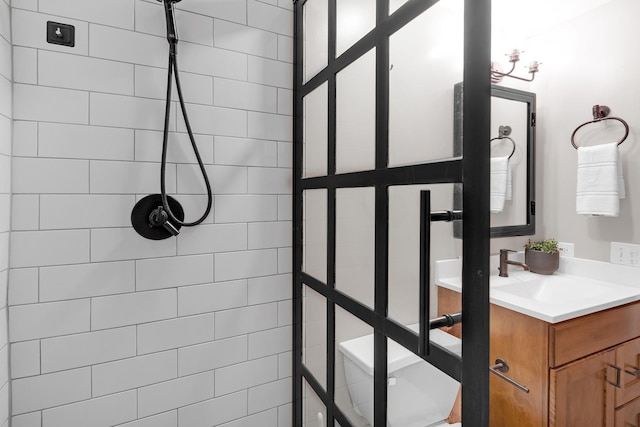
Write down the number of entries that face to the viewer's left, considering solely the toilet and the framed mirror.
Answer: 0

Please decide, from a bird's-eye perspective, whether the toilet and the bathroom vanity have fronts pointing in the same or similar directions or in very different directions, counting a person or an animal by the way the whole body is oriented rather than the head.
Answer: same or similar directions

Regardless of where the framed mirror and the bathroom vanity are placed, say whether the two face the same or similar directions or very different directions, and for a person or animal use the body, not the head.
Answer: same or similar directions

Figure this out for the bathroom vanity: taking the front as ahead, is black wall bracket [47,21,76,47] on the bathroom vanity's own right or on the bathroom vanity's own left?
on the bathroom vanity's own right

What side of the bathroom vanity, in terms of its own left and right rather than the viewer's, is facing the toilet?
right

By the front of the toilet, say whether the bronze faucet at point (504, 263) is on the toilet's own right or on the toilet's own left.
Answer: on the toilet's own left

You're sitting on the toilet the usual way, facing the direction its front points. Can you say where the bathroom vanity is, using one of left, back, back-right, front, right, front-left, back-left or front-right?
left

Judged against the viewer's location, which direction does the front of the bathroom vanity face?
facing the viewer and to the right of the viewer

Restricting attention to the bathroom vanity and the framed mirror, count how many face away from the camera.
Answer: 0

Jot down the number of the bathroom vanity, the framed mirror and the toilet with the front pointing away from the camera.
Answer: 0
